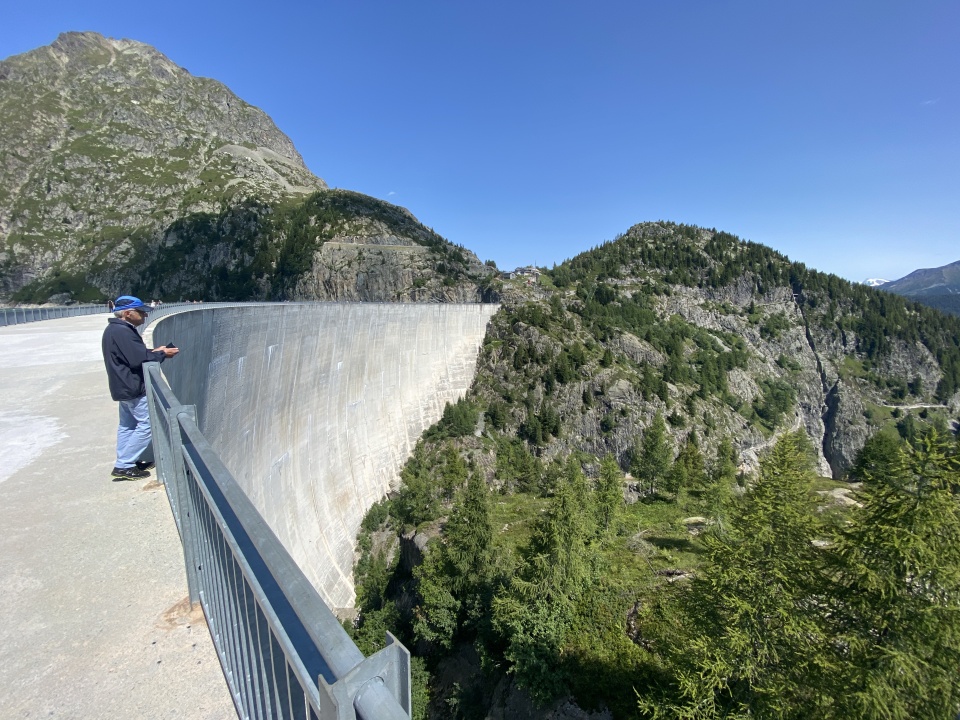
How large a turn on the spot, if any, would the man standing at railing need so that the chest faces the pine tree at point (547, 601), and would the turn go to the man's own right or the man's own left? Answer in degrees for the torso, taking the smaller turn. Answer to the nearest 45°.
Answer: approximately 45° to the man's own left

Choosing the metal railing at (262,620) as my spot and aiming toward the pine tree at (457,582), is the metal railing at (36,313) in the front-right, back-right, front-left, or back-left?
front-left

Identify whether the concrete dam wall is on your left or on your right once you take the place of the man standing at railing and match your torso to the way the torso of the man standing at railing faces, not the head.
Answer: on your left

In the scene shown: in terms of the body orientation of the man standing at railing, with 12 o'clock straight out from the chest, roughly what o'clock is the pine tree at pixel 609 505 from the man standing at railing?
The pine tree is roughly at 11 o'clock from the man standing at railing.

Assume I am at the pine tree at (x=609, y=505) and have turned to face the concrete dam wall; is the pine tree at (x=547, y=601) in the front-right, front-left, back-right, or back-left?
front-left

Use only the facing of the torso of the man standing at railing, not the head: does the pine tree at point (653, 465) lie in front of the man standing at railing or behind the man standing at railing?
in front

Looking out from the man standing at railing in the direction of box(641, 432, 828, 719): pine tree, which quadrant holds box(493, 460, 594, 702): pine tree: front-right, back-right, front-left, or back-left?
front-left

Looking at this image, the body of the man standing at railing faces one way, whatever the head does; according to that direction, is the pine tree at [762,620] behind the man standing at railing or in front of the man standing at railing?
in front

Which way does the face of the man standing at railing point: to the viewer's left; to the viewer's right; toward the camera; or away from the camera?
to the viewer's right

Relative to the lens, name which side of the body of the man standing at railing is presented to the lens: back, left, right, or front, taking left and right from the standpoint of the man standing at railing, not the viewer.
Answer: right

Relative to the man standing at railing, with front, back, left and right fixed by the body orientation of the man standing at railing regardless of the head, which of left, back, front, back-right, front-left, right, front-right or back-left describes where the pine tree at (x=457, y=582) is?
front-left

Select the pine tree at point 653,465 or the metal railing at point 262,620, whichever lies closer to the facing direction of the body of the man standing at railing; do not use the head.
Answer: the pine tree

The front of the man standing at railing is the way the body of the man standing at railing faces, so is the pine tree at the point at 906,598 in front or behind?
in front

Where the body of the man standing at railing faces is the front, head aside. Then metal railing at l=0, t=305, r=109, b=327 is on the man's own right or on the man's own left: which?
on the man's own left
